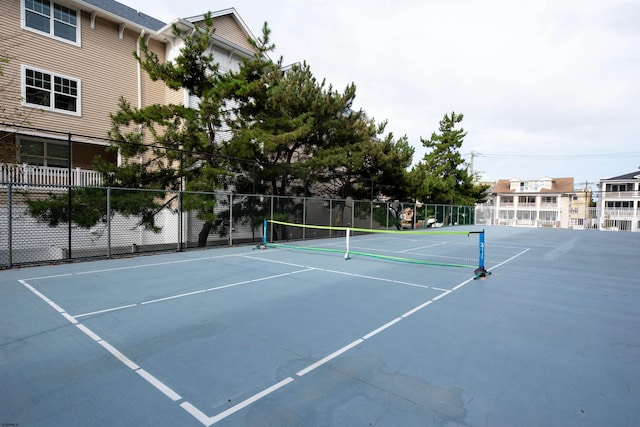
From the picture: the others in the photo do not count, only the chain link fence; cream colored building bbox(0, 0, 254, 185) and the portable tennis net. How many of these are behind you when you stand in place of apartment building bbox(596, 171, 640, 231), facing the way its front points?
0

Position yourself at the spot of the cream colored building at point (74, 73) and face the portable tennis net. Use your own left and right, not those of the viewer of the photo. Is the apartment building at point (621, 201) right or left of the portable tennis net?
left

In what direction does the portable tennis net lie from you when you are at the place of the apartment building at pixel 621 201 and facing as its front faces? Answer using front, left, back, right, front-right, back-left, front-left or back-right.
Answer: front

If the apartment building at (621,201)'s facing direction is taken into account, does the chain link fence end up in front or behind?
in front

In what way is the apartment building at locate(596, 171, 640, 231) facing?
toward the camera

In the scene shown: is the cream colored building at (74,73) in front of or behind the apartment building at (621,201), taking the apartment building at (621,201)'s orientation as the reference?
in front
